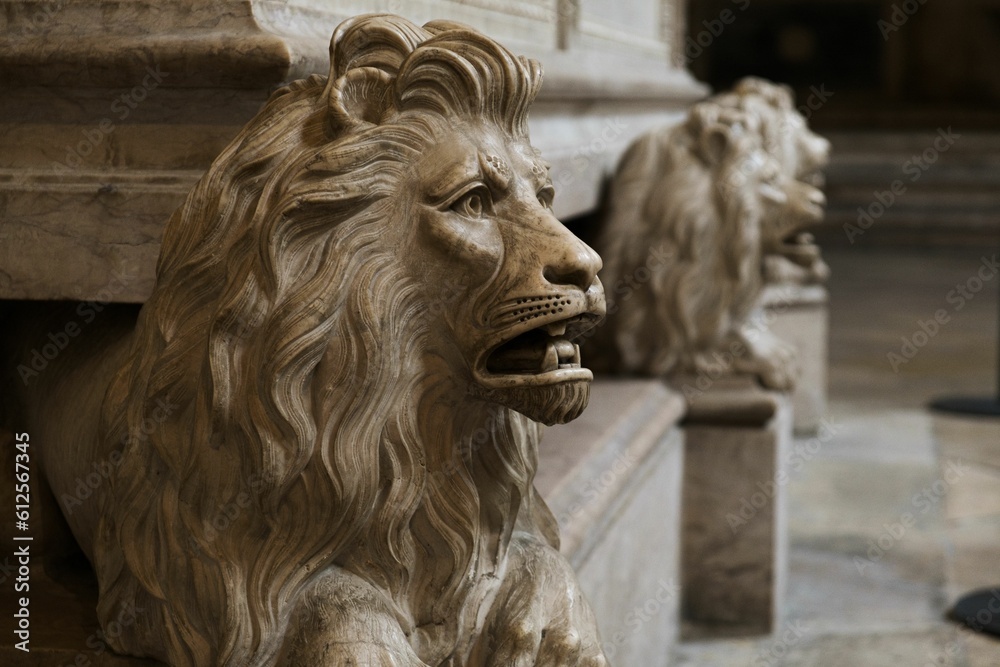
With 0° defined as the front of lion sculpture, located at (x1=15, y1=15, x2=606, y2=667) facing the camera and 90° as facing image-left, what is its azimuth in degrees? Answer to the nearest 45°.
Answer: approximately 315°

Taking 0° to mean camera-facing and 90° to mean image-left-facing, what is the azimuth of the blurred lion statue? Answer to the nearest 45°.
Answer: approximately 270°

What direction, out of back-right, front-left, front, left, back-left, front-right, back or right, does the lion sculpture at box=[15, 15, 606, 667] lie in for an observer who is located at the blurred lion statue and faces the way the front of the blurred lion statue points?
right

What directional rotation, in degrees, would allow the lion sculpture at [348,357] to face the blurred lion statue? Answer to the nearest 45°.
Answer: approximately 90° to its left

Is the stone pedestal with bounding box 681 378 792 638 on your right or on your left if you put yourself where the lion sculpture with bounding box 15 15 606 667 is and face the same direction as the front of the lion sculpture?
on your left

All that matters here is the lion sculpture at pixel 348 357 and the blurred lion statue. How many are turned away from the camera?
0

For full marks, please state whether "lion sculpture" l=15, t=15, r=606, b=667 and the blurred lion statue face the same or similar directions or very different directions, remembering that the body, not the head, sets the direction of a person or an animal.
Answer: same or similar directions

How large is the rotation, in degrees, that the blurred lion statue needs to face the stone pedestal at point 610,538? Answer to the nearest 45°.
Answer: approximately 90° to its right
